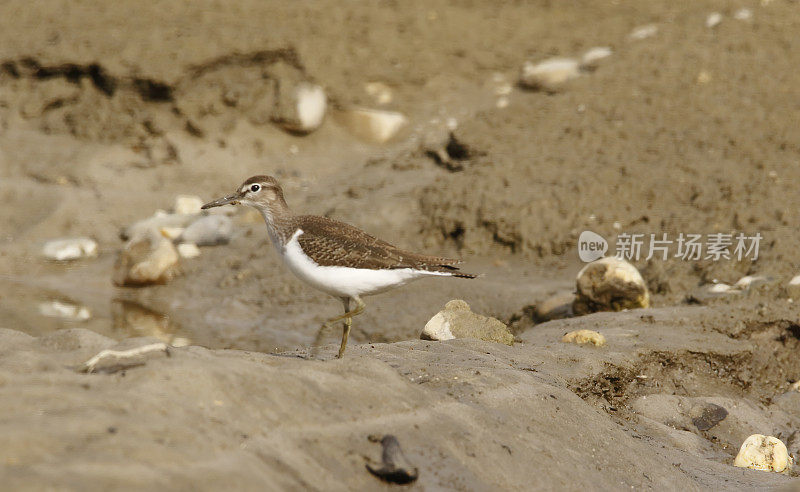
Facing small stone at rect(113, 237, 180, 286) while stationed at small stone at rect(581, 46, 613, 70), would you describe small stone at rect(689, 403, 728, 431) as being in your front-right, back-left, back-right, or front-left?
front-left

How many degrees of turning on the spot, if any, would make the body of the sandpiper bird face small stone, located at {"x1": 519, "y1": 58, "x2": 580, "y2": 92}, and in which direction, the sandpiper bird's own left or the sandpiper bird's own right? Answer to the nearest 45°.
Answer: approximately 90° to the sandpiper bird's own right

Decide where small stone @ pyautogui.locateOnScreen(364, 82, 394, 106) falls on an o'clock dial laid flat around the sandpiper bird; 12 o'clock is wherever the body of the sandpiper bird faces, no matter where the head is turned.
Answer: The small stone is roughly at 3 o'clock from the sandpiper bird.

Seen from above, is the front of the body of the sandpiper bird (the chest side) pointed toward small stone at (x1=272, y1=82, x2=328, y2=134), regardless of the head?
no

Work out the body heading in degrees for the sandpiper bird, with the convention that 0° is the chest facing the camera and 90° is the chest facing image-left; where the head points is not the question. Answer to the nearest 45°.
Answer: approximately 90°

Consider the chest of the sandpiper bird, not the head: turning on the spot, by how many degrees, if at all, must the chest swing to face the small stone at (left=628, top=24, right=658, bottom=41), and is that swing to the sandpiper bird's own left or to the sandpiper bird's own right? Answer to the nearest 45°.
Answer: approximately 135° to the sandpiper bird's own right

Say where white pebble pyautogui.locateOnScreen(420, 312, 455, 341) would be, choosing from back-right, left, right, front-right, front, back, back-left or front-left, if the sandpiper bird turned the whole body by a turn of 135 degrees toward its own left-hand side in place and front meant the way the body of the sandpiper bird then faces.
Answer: left

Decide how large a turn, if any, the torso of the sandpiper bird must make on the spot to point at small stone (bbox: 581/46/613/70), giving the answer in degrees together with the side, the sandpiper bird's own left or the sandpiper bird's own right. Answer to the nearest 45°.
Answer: approximately 135° to the sandpiper bird's own right

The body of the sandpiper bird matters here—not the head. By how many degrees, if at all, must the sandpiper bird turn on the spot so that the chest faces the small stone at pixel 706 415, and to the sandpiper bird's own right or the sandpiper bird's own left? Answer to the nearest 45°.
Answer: approximately 180°

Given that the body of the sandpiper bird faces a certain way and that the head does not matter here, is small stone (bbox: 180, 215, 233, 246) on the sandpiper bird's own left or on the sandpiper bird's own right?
on the sandpiper bird's own right

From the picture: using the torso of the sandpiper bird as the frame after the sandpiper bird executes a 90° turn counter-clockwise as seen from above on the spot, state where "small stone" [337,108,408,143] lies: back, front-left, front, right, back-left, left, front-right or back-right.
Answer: back

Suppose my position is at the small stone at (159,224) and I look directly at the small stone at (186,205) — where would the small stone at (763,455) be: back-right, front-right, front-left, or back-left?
back-right

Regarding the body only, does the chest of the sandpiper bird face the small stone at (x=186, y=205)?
no

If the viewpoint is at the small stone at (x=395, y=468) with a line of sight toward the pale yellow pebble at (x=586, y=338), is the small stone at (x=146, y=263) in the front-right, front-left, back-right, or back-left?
front-left

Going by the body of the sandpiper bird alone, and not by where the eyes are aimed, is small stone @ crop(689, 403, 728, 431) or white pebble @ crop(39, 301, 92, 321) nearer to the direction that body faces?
the white pebble

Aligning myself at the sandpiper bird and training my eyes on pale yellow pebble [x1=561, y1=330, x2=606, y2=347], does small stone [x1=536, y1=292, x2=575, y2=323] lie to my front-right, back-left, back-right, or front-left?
front-left

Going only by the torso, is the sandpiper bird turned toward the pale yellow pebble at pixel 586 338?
no

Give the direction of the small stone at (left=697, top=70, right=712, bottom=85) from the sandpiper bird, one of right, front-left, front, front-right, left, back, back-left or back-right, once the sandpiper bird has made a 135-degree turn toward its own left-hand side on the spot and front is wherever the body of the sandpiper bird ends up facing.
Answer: left

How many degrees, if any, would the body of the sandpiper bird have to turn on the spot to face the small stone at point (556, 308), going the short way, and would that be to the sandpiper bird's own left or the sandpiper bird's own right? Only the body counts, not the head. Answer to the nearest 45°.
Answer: approximately 135° to the sandpiper bird's own right

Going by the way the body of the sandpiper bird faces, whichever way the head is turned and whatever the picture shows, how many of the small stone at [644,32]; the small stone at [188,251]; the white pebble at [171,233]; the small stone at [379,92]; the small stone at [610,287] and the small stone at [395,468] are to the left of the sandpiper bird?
1

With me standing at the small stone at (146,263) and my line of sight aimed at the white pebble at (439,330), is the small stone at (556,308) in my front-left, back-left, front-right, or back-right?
front-left

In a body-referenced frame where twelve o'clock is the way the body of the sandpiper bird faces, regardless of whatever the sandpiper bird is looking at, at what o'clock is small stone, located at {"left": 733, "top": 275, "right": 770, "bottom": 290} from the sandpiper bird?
The small stone is roughly at 5 o'clock from the sandpiper bird.

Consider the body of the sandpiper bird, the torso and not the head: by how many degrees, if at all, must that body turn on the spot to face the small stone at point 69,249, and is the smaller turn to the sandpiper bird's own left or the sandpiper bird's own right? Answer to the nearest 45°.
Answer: approximately 45° to the sandpiper bird's own right
